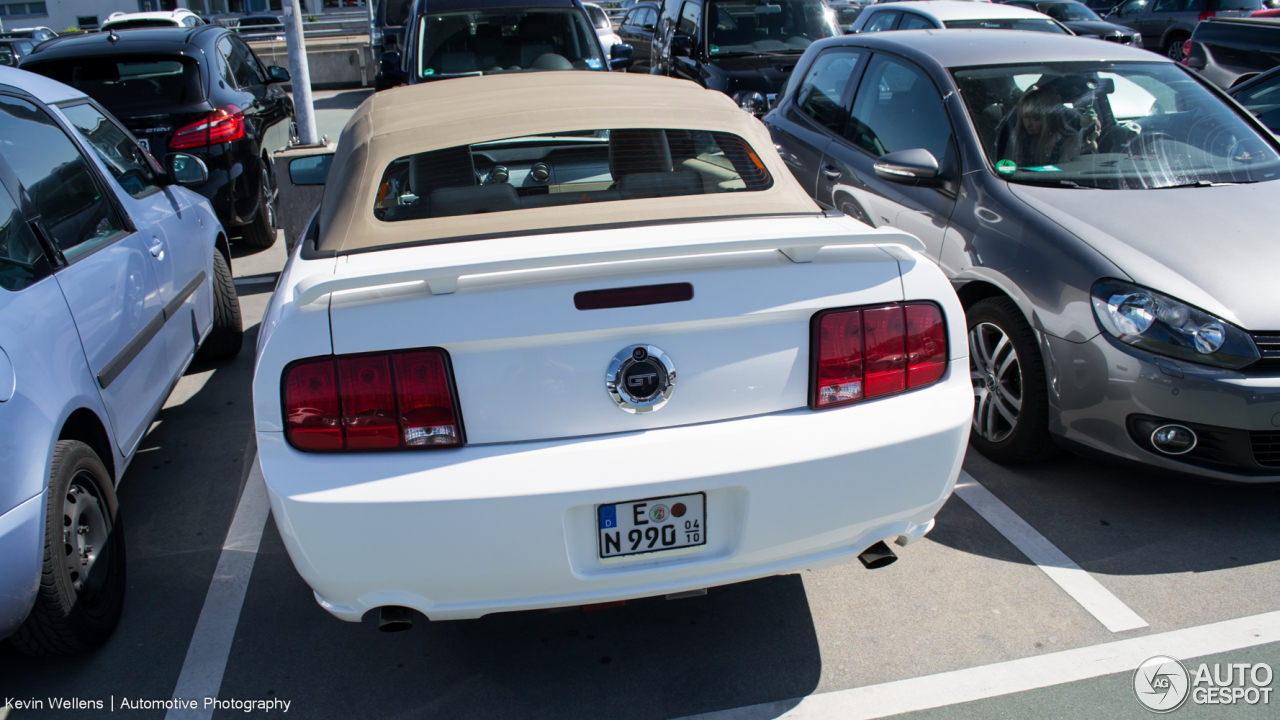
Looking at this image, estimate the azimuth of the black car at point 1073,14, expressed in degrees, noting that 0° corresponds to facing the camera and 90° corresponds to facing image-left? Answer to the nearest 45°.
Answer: approximately 315°

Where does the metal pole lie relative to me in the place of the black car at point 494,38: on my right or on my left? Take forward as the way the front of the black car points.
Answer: on my right

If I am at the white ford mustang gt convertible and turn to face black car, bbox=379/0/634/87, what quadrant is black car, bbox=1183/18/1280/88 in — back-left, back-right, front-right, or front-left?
front-right

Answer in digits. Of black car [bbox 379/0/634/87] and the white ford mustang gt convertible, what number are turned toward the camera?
1

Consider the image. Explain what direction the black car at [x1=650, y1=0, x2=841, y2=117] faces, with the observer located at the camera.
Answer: facing the viewer and to the right of the viewer

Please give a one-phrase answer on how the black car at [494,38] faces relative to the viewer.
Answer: facing the viewer

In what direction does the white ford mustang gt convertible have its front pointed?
away from the camera

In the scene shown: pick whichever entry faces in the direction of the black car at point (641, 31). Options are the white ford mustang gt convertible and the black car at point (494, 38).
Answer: the white ford mustang gt convertible

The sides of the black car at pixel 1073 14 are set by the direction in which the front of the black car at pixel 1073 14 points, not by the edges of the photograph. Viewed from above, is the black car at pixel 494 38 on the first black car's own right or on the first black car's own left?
on the first black car's own right

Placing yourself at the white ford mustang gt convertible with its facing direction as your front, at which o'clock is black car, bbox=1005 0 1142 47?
The black car is roughly at 1 o'clock from the white ford mustang gt convertible.

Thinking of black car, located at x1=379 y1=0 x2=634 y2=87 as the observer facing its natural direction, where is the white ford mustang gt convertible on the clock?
The white ford mustang gt convertible is roughly at 12 o'clock from the black car.

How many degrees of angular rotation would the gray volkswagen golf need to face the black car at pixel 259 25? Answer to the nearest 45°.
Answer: approximately 180°

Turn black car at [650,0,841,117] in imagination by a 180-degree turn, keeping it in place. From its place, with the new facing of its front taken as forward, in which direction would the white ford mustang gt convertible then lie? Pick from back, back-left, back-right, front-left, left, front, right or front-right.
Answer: back-left

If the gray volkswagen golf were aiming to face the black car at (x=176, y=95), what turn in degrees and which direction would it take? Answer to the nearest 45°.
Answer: approximately 135° to its right

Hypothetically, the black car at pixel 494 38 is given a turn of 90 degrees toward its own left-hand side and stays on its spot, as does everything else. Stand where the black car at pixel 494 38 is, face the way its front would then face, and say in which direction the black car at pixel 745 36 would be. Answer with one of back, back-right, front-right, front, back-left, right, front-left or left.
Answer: front-left

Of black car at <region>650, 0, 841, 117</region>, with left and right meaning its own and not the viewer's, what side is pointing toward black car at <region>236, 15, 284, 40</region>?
back

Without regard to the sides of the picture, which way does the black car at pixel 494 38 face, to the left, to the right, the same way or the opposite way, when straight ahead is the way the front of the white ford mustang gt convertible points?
the opposite way
